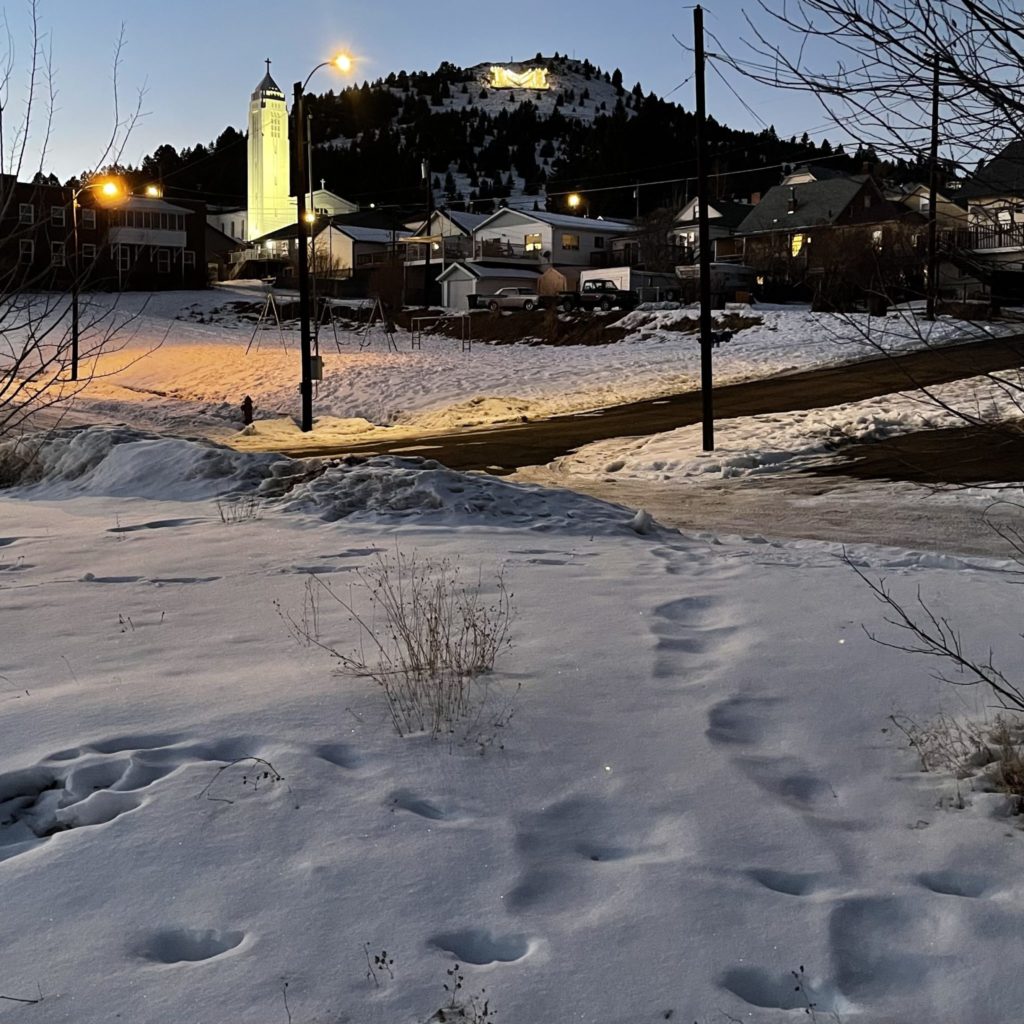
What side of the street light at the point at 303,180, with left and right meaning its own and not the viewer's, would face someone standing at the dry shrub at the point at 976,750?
right

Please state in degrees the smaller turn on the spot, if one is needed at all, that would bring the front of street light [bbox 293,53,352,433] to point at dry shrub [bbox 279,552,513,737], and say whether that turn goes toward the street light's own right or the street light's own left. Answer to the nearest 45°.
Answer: approximately 90° to the street light's own right

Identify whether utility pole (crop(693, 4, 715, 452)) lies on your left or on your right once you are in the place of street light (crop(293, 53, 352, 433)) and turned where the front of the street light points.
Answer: on your right

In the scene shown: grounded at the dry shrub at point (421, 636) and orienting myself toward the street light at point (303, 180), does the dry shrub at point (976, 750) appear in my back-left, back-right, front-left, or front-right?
back-right

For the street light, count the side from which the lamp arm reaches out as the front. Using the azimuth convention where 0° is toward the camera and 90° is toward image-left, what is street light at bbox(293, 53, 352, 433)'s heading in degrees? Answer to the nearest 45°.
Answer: approximately 270°
